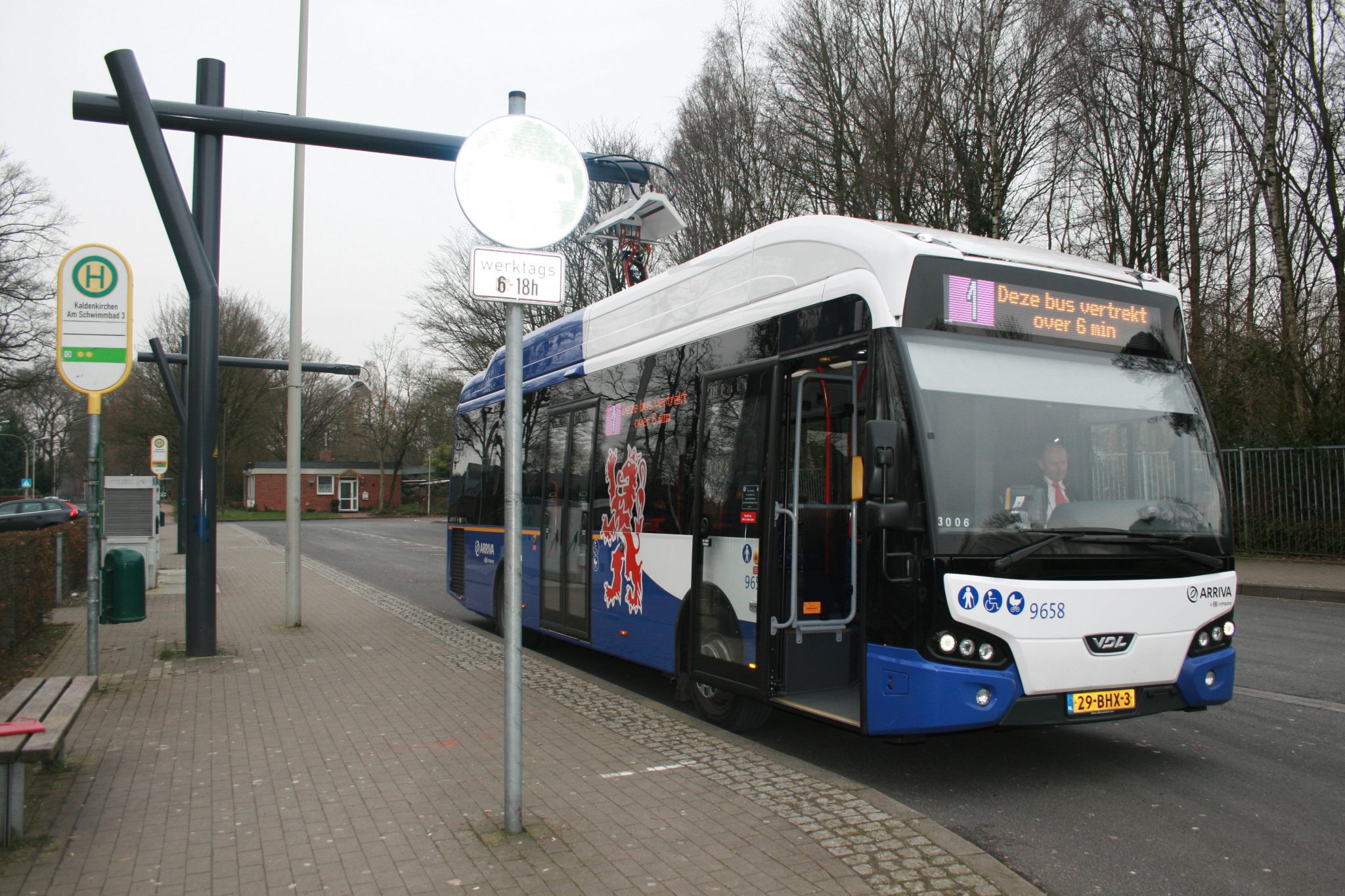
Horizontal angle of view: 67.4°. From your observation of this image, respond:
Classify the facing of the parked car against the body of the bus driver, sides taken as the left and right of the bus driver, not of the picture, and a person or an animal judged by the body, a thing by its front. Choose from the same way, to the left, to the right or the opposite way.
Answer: to the right

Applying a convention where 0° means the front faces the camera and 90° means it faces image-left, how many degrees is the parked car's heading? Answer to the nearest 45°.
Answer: approximately 90°

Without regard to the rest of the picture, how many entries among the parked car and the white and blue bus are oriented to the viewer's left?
1

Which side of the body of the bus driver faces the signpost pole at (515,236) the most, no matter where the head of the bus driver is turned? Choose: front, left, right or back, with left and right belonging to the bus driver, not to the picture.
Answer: right

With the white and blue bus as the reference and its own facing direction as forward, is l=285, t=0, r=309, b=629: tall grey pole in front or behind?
behind

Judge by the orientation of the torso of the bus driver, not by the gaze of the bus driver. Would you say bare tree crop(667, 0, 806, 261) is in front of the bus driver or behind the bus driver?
behind

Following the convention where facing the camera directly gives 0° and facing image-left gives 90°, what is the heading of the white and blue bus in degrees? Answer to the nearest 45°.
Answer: approximately 315°

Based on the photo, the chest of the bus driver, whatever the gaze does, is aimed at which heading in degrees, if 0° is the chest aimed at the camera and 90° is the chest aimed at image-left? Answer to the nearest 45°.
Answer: approximately 315°

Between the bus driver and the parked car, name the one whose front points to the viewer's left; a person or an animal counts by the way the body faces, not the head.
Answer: the parked car

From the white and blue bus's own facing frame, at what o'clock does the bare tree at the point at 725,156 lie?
The bare tree is roughly at 7 o'clock from the white and blue bus.

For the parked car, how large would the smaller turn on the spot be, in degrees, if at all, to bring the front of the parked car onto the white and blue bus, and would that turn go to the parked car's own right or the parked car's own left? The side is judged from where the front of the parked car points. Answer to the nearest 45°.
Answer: approximately 90° to the parked car's own left
